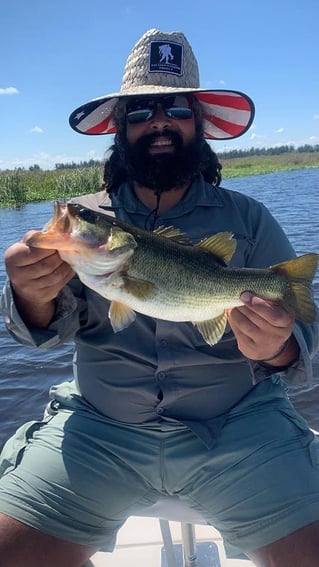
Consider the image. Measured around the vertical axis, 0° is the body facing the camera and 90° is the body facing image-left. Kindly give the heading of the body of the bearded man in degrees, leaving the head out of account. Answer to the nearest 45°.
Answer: approximately 0°
